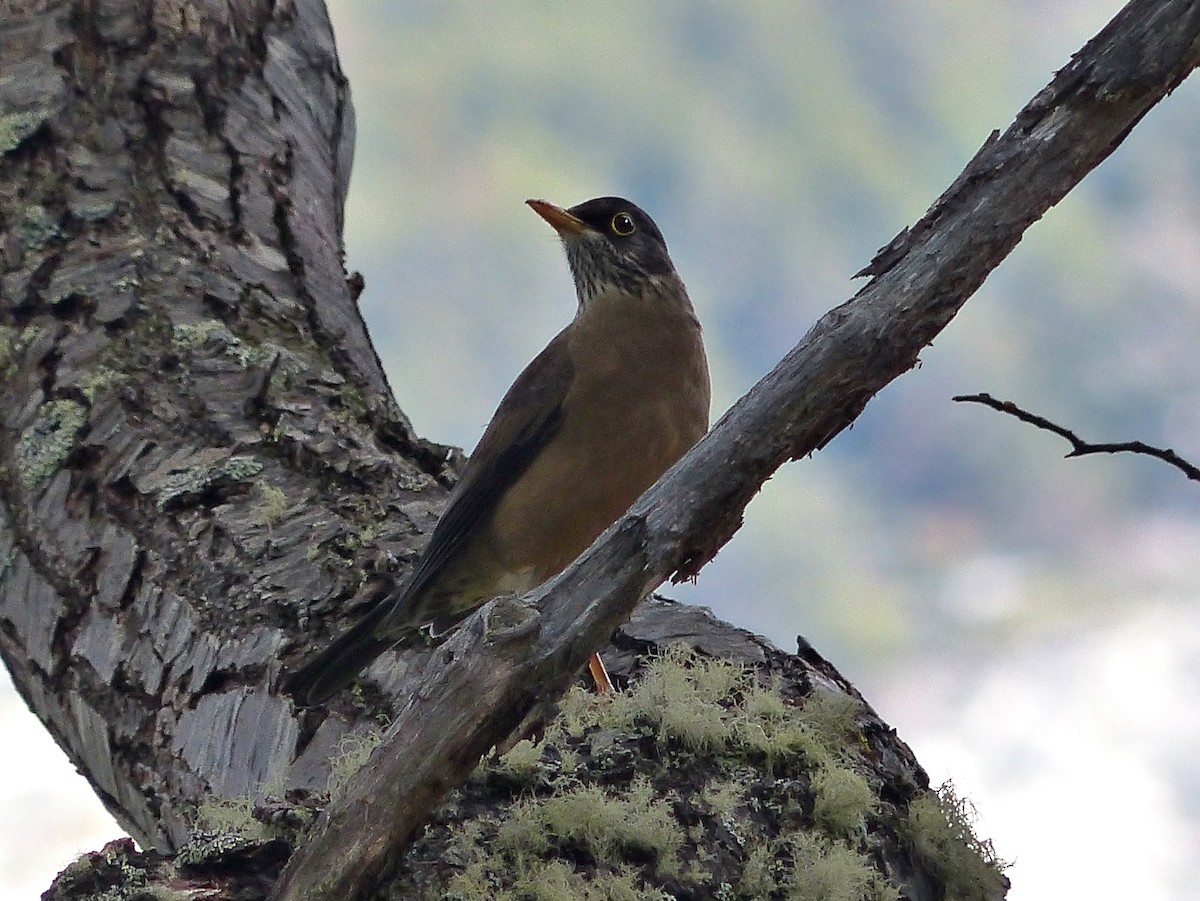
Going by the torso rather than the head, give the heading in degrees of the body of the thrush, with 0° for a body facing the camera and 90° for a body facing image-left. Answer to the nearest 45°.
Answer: approximately 315°

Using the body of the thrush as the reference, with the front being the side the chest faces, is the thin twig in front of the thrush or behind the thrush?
in front
